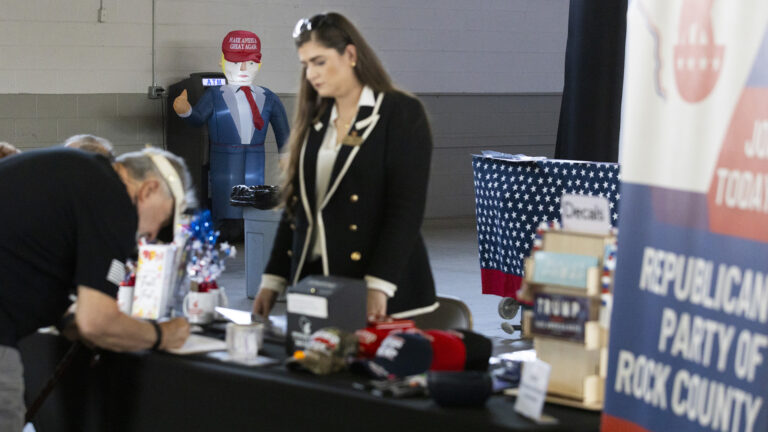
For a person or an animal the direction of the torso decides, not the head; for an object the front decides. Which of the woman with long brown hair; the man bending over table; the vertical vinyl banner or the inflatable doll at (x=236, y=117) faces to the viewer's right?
the man bending over table

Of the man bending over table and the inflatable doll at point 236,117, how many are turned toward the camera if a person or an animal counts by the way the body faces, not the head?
1

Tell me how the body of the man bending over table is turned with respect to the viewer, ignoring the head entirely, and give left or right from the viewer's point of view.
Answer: facing to the right of the viewer

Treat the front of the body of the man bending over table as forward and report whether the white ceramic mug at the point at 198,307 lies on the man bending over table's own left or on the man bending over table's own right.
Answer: on the man bending over table's own left

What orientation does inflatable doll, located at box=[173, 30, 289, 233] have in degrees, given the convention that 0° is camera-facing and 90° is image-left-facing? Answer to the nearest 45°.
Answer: approximately 0°

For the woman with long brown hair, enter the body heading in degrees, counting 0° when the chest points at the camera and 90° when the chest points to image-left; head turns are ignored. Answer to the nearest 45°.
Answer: approximately 45°

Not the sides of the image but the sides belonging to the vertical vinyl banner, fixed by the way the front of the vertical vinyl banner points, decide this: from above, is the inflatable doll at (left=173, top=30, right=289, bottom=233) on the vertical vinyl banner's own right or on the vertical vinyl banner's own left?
on the vertical vinyl banner's own right

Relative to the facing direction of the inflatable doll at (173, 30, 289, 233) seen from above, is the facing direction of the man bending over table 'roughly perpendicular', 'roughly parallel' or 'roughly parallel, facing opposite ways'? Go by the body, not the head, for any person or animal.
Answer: roughly perpendicular
